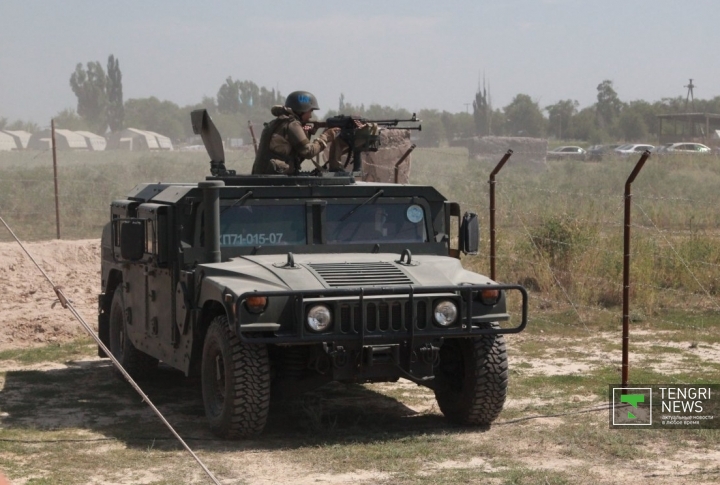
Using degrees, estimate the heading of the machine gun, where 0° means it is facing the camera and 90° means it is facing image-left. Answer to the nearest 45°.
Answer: approximately 270°

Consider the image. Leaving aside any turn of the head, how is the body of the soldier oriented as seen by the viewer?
to the viewer's right

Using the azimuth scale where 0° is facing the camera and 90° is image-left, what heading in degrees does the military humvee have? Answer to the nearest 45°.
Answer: approximately 315°

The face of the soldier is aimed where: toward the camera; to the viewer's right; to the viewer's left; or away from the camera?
to the viewer's right

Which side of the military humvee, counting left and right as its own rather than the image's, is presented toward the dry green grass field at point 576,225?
left
